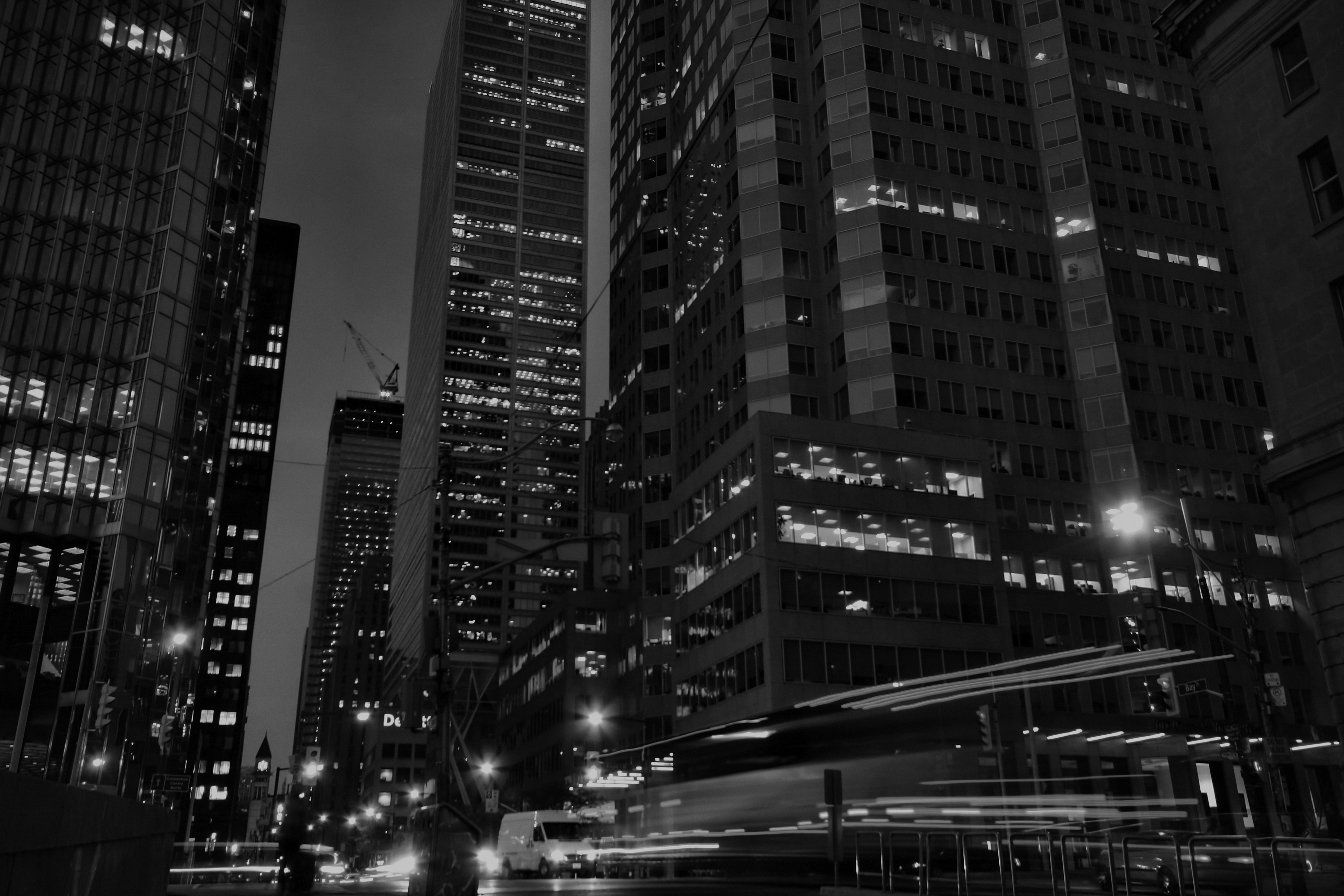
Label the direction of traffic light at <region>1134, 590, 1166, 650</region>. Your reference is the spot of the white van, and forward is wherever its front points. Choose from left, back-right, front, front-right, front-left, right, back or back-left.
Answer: front

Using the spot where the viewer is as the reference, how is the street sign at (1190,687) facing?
facing the viewer

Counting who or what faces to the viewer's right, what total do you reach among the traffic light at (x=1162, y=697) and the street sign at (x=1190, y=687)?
0

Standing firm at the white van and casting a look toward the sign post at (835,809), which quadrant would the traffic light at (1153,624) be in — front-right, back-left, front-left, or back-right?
front-left

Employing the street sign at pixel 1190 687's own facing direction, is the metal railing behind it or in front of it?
in front

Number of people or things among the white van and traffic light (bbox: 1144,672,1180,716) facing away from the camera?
0

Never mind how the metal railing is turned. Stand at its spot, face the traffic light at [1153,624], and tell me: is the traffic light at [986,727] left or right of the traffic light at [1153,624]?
left

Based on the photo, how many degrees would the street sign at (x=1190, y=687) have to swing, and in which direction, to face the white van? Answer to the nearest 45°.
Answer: approximately 90° to its right

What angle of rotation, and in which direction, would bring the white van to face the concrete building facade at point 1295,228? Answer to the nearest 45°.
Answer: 0° — it already faces it

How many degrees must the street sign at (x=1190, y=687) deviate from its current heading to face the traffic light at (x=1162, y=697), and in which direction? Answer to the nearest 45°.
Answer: approximately 45° to its right
